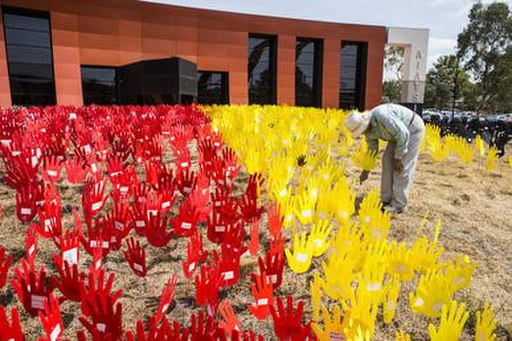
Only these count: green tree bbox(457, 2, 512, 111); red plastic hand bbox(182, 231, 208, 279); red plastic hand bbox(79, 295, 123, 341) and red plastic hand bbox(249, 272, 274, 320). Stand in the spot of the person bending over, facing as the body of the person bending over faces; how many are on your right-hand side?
1

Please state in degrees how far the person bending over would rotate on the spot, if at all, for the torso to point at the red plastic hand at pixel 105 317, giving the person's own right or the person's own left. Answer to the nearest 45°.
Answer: approximately 90° to the person's own left

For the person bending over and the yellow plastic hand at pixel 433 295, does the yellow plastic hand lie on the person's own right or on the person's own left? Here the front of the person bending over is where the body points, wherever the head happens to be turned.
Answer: on the person's own left

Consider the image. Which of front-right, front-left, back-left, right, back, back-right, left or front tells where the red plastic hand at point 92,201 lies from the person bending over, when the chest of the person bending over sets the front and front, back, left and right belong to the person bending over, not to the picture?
front-left

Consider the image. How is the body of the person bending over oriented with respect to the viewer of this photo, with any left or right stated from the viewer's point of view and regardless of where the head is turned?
facing to the left of the viewer

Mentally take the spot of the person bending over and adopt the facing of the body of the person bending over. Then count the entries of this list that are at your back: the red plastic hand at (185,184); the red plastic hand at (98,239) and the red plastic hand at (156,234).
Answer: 0

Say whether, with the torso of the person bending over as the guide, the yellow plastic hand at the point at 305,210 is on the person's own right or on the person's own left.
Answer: on the person's own left

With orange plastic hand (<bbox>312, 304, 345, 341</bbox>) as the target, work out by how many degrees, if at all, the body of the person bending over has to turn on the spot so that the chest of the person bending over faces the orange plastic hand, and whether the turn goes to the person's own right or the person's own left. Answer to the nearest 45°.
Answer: approximately 90° to the person's own left

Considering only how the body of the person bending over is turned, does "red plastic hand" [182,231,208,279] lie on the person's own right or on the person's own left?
on the person's own left

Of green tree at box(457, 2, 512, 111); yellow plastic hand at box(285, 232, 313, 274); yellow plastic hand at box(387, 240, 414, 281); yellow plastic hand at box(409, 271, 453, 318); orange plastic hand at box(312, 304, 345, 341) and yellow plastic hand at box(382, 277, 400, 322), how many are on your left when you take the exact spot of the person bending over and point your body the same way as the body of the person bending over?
5

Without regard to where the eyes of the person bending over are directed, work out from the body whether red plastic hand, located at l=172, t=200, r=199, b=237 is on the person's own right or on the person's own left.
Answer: on the person's own left

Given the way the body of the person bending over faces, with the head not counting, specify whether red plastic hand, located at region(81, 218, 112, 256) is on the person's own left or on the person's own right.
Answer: on the person's own left

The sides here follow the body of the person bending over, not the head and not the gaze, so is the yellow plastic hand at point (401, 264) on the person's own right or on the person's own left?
on the person's own left

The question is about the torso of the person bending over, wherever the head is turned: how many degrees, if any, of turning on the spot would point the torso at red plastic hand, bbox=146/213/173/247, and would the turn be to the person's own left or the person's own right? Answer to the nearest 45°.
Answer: approximately 45° to the person's own left

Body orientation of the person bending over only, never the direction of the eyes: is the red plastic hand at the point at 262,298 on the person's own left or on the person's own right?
on the person's own left
